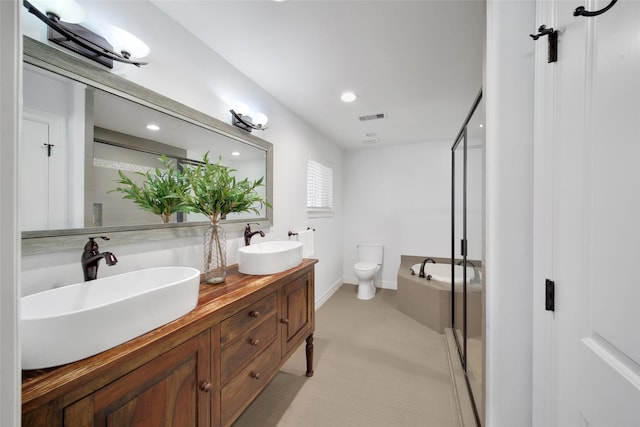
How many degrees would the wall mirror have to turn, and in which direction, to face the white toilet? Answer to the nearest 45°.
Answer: approximately 45° to its left

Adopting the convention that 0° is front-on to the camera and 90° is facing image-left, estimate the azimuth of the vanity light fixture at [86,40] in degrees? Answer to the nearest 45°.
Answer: approximately 315°

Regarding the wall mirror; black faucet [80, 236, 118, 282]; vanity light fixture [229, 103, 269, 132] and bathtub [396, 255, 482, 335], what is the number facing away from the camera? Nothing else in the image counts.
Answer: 0

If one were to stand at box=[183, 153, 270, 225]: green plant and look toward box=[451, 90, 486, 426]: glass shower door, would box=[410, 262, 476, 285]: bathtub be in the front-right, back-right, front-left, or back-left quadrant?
front-left

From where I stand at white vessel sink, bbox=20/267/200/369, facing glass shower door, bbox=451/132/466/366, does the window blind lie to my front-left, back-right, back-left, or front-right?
front-left

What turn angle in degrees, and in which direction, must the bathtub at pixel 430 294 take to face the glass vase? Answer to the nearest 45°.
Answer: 0° — it already faces it

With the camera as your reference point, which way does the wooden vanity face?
facing the viewer and to the right of the viewer

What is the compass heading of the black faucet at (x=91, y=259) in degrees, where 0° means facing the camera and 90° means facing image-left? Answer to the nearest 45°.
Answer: approximately 315°

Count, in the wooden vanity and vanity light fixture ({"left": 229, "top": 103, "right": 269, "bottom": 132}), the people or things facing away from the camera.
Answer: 0
